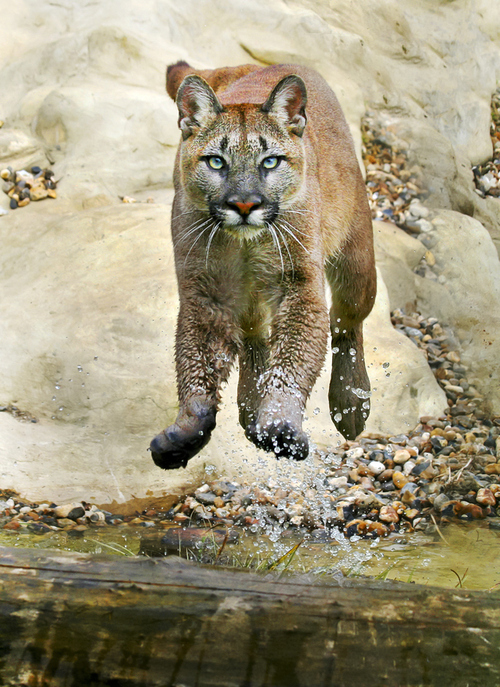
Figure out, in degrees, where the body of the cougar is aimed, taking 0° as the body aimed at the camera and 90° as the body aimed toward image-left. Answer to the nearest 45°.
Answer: approximately 0°

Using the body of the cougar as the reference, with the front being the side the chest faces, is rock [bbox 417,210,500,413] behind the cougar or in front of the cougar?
behind

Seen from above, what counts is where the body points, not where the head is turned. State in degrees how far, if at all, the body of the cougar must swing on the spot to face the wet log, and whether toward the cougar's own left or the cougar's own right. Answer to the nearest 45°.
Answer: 0° — it already faces it

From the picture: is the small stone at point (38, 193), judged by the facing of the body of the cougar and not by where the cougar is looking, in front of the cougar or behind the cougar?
behind

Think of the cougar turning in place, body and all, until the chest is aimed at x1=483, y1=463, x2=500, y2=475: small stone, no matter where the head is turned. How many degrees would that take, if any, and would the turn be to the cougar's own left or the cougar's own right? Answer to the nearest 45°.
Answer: approximately 135° to the cougar's own left
